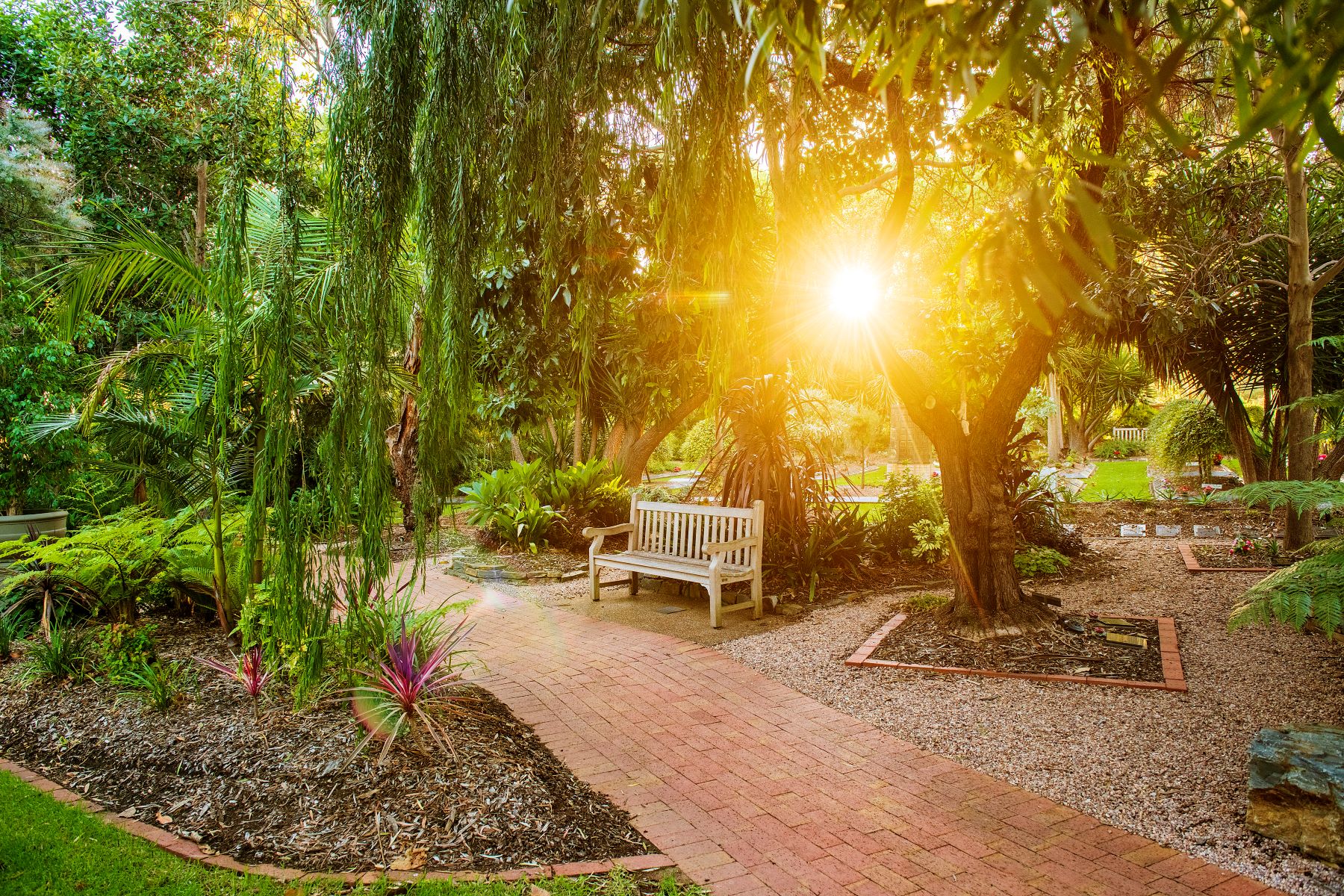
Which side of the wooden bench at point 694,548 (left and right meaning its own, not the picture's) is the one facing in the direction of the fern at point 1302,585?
left

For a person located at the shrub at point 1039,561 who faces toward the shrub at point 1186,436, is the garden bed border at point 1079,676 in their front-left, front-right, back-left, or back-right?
back-right

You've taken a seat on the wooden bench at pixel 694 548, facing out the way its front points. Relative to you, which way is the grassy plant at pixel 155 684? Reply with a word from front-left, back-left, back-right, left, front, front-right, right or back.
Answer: front

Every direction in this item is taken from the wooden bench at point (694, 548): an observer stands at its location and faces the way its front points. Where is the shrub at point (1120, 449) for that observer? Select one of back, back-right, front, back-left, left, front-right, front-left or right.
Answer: back

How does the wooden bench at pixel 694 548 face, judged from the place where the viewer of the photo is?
facing the viewer and to the left of the viewer

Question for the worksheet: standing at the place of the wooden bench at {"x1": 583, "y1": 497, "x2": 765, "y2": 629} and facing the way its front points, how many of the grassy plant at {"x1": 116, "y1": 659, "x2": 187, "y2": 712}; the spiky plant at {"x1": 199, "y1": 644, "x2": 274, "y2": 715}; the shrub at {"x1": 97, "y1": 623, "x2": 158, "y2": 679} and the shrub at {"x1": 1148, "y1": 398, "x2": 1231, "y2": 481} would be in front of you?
3

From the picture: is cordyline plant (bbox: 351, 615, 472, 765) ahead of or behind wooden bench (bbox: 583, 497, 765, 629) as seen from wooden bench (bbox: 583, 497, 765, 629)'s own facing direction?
ahead

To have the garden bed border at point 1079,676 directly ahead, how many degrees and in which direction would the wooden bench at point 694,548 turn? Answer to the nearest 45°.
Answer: approximately 90° to its left

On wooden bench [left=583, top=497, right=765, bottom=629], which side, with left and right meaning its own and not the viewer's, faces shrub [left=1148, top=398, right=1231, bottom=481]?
back

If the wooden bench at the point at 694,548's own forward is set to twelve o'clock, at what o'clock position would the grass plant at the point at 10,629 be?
The grass plant is roughly at 1 o'clock from the wooden bench.

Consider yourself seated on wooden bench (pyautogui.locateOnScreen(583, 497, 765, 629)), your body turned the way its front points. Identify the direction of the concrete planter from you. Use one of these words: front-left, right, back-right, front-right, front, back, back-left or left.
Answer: front-right

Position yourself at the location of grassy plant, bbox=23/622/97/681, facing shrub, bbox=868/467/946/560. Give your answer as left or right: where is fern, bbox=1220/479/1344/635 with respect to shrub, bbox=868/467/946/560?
right

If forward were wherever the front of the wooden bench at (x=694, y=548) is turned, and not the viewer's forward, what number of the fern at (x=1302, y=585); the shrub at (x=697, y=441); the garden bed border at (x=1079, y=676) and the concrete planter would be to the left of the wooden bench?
2

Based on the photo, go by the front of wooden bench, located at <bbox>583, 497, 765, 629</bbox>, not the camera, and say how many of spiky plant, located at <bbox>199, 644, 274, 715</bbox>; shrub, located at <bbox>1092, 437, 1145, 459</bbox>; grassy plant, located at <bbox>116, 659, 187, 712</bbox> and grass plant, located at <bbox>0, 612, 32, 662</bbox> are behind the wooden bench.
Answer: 1

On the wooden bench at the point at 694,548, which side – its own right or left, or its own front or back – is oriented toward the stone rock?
left
